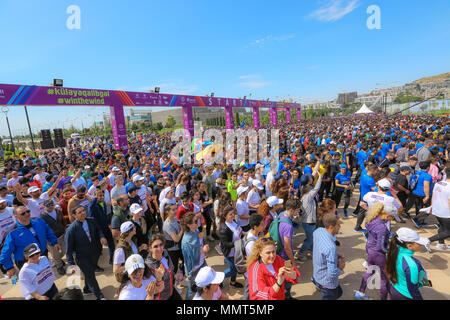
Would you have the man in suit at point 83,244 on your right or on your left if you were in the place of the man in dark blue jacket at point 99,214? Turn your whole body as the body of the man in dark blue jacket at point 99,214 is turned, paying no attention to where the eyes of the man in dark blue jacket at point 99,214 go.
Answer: on your right

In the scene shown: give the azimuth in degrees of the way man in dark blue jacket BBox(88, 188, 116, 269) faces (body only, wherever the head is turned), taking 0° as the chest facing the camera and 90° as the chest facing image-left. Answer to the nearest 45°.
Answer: approximately 315°
